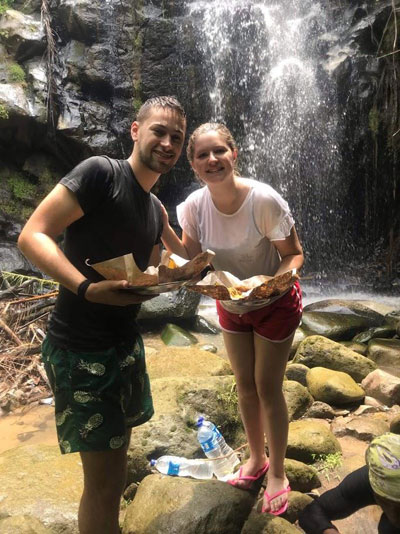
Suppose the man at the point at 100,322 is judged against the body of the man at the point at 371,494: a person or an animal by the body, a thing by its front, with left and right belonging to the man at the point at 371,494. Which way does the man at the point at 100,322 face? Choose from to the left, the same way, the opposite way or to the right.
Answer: to the left

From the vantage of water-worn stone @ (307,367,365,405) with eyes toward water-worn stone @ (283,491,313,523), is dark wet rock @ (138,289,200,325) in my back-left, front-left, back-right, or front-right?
back-right

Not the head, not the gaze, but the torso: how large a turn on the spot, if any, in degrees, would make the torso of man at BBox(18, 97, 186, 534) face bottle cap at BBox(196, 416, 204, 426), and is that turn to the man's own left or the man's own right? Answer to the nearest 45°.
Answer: approximately 90° to the man's own left

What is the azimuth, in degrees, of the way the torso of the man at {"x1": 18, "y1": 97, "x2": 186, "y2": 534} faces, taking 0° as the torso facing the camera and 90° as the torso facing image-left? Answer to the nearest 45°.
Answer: approximately 315°
